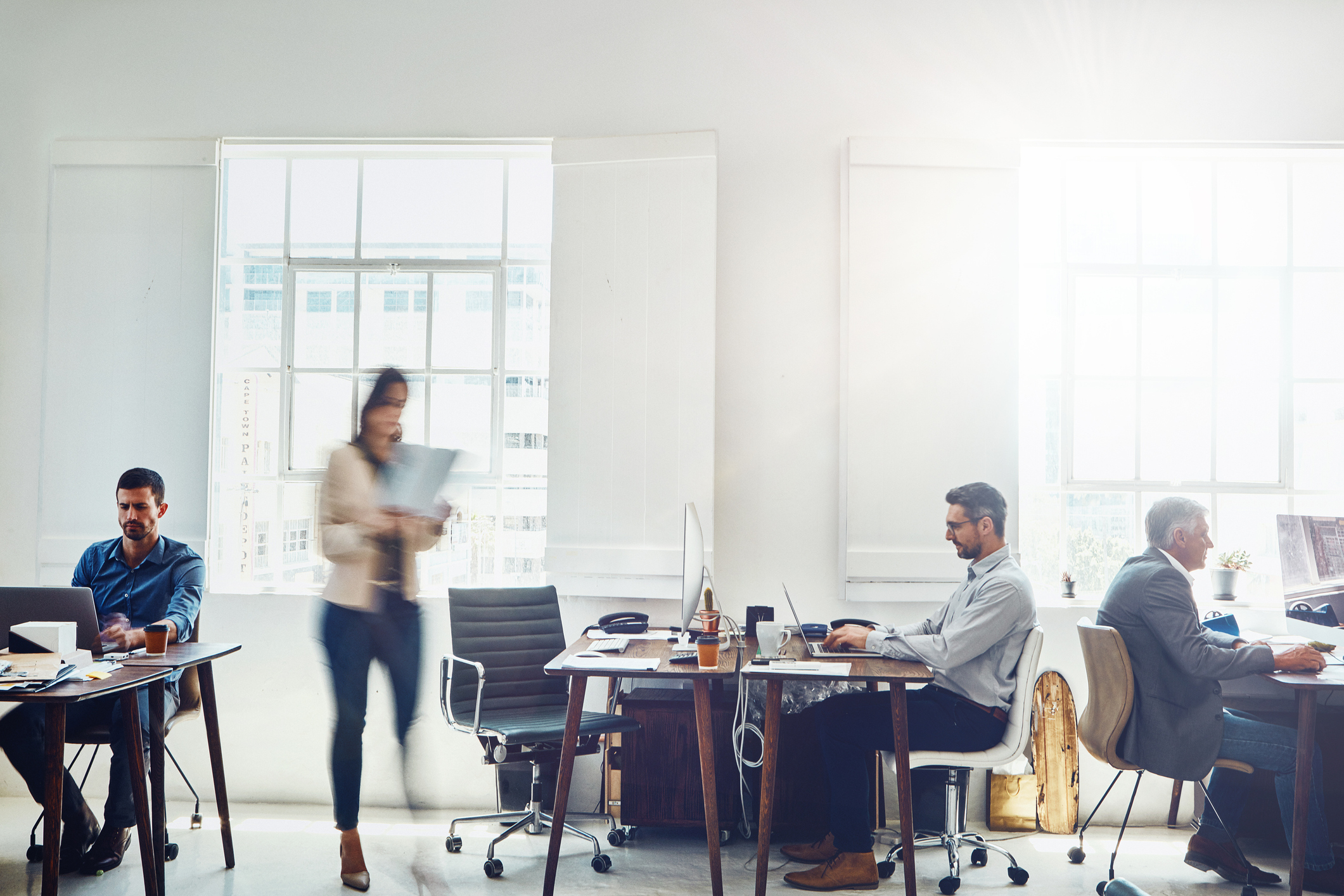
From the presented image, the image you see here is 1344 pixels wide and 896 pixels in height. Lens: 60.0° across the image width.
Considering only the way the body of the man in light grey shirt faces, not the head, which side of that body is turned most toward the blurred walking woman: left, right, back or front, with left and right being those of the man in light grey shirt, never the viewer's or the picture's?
front

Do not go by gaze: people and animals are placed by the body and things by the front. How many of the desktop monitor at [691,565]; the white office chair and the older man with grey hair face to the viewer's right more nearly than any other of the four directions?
1

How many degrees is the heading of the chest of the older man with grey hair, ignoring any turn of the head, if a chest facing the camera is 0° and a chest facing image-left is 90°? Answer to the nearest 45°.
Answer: approximately 270°

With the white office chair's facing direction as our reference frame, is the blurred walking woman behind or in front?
in front

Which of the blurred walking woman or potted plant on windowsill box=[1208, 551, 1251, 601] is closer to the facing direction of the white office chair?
the blurred walking woman

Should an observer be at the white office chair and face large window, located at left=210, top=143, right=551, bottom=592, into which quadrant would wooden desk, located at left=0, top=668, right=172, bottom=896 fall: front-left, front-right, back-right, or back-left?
front-left

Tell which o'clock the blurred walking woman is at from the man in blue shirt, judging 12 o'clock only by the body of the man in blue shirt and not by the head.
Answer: The blurred walking woman is roughly at 9 o'clock from the man in blue shirt.

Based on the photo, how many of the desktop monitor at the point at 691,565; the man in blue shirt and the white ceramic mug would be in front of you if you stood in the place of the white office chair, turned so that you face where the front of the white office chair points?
3

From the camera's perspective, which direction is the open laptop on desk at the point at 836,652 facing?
to the viewer's right

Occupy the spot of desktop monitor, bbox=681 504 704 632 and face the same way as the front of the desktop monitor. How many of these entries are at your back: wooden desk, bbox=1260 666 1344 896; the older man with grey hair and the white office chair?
3

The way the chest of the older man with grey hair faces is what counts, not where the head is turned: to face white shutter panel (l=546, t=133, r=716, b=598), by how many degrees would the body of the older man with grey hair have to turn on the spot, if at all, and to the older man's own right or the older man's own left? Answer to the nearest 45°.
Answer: approximately 180°

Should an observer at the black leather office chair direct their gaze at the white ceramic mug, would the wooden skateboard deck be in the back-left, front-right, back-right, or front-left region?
front-left

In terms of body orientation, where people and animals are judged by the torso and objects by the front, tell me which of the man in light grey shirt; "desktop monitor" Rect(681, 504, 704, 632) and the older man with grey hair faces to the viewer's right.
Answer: the older man with grey hair

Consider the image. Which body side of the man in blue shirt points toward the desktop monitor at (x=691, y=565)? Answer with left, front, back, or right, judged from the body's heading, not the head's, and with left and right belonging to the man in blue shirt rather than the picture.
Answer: left

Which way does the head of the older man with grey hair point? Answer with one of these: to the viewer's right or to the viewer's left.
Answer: to the viewer's right

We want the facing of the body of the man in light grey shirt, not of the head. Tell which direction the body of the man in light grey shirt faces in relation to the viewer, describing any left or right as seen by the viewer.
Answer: facing to the left of the viewer

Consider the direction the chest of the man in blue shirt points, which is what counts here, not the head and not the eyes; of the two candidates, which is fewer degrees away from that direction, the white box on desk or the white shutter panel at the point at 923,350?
the white box on desk

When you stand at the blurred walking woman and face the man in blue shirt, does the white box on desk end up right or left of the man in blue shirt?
left
